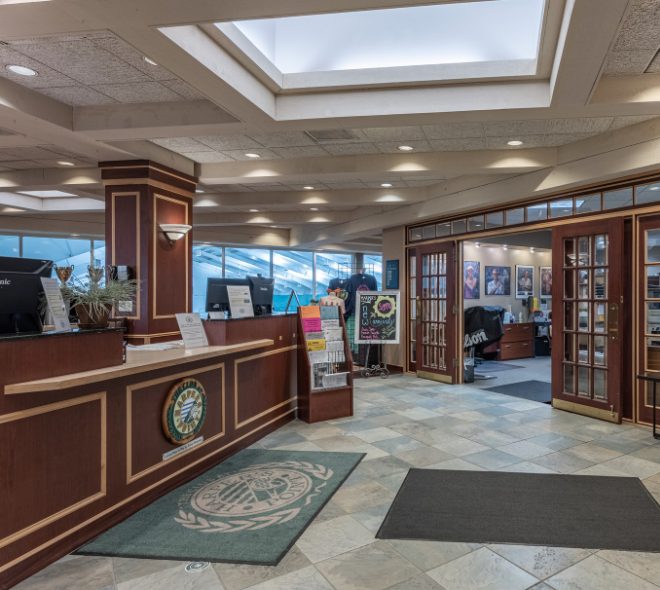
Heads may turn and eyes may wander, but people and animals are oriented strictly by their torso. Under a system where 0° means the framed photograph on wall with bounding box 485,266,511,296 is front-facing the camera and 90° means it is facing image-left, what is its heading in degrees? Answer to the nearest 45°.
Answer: approximately 0°

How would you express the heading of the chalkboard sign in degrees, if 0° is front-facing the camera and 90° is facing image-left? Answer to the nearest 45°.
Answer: approximately 0°

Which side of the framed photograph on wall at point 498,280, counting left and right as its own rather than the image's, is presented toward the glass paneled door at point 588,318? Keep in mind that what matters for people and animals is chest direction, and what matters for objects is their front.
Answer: front

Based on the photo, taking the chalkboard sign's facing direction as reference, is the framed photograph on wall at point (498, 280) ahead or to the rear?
to the rear

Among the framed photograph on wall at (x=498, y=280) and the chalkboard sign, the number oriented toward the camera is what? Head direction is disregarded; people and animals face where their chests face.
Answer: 2

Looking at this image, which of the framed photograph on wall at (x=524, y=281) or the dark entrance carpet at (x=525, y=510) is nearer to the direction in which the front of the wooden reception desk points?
the dark entrance carpet

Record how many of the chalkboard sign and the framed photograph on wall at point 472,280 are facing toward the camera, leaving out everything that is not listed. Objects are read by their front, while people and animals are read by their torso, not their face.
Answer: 2

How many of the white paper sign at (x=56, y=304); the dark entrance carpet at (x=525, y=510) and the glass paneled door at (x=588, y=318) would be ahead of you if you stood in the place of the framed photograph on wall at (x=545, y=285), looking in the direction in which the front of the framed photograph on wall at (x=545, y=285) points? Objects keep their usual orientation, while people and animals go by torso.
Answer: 3

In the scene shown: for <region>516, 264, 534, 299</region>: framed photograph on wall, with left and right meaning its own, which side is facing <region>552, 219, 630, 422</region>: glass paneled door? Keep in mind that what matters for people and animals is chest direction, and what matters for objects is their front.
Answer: front
